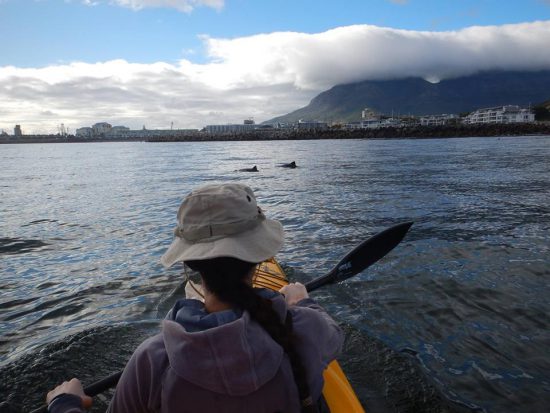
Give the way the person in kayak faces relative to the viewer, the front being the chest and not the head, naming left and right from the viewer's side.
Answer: facing away from the viewer
